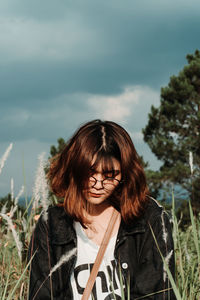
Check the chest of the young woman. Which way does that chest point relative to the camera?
toward the camera

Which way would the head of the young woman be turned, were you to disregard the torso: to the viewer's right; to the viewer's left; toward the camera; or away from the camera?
toward the camera

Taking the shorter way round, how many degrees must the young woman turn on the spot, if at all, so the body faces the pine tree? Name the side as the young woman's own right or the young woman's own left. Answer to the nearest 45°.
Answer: approximately 180°
